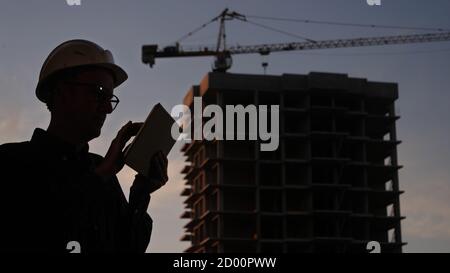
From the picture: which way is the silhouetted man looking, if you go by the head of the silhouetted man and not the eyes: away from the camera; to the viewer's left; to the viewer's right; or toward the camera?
to the viewer's right

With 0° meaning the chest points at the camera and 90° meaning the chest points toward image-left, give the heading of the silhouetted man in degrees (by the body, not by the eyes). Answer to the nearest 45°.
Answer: approximately 315°
